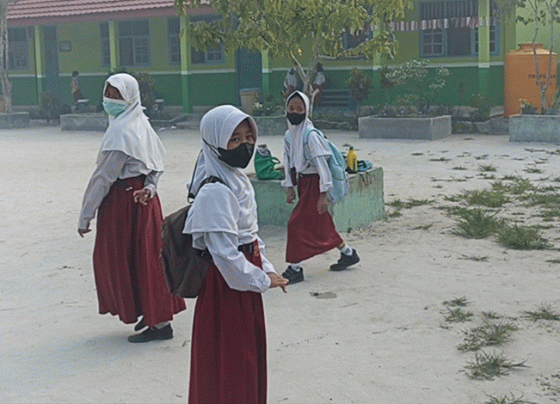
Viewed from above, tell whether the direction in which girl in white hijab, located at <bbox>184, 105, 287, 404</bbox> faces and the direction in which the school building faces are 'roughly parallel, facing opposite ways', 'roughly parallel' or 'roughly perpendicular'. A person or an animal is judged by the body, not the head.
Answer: roughly perpendicular

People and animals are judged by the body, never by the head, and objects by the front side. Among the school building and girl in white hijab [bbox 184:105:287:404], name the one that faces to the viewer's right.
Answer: the girl in white hijab

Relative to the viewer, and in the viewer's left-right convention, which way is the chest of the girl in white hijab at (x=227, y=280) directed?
facing to the right of the viewer

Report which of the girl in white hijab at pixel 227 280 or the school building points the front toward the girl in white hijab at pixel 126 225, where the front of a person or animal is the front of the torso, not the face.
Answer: the school building

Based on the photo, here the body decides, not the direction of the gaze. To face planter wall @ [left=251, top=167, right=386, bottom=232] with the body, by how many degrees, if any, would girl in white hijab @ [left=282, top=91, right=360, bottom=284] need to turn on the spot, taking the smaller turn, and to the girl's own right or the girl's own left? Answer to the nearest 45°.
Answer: approximately 135° to the girl's own right

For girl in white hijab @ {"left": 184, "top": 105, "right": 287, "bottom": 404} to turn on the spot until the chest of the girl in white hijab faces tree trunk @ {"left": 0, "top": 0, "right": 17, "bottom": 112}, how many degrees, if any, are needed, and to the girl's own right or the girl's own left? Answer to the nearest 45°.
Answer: approximately 90° to the girl's own left

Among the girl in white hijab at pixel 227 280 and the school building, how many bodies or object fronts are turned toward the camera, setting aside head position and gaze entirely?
1

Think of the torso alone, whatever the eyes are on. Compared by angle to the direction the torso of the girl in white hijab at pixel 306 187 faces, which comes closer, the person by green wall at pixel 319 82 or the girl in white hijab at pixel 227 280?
the girl in white hijab

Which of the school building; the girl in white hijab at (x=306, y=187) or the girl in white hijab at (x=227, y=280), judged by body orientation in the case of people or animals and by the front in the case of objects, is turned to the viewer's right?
the girl in white hijab at (x=227, y=280)
